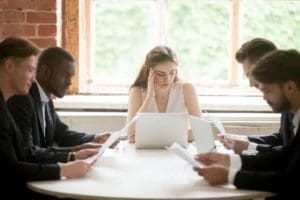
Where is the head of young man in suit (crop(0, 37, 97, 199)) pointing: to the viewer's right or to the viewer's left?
to the viewer's right

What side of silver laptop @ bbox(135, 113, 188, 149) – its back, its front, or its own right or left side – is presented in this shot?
back

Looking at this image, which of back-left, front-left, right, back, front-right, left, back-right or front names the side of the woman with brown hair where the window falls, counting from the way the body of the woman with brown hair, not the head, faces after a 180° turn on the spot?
front

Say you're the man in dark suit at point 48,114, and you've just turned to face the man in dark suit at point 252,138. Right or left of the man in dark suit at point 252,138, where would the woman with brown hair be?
left

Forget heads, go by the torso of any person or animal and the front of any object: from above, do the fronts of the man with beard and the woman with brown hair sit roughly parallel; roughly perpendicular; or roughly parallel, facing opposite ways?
roughly perpendicular

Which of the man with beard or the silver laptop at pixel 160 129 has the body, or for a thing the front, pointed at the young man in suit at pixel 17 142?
the man with beard

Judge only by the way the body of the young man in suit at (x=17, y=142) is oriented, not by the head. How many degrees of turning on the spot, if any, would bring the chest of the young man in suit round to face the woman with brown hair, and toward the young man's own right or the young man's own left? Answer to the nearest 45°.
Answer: approximately 45° to the young man's own left

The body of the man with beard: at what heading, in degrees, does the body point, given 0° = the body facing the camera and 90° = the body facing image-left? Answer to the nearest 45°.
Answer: approximately 90°

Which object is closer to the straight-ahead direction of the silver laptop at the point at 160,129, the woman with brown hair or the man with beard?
the woman with brown hair

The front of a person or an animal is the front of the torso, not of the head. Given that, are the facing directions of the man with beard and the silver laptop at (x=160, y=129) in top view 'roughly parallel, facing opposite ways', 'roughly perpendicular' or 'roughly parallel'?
roughly perpendicular

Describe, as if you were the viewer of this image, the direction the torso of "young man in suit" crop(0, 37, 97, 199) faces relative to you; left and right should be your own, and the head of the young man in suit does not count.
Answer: facing to the right of the viewer

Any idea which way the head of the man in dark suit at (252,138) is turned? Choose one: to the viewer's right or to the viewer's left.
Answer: to the viewer's left

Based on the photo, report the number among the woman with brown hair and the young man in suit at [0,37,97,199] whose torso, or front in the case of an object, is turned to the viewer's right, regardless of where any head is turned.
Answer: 1
